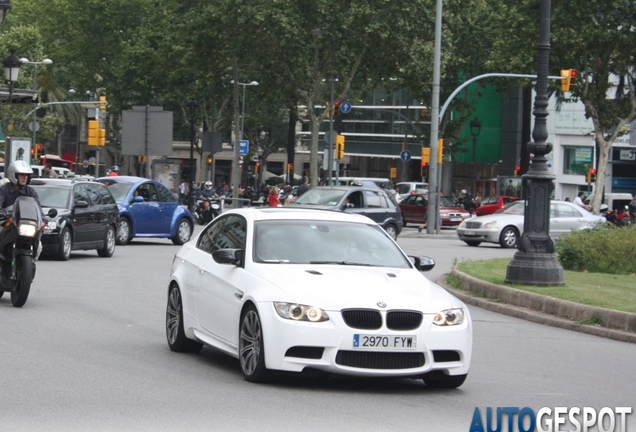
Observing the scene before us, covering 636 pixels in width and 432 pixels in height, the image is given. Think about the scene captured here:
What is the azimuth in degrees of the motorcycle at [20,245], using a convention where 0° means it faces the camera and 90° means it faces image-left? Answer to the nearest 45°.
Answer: approximately 315°

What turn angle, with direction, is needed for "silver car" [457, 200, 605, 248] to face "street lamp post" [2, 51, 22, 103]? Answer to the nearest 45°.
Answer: approximately 45° to its right

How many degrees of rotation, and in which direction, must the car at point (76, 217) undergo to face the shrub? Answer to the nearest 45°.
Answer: approximately 90° to its left

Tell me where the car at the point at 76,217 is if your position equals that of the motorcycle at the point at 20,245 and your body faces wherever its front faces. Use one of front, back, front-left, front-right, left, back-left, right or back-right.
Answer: back-left

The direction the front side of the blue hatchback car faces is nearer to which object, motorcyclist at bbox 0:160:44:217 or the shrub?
the motorcyclist

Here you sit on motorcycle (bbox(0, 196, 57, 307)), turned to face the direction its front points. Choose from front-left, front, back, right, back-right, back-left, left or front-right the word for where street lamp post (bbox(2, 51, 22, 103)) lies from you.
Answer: back-left

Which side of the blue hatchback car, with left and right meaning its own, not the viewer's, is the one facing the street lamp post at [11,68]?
right

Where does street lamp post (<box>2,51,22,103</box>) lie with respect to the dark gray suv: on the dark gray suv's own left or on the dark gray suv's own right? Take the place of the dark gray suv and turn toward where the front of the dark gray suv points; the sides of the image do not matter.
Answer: on the dark gray suv's own right

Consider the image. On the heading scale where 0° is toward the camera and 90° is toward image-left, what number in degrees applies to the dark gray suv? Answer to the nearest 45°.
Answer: approximately 45°
